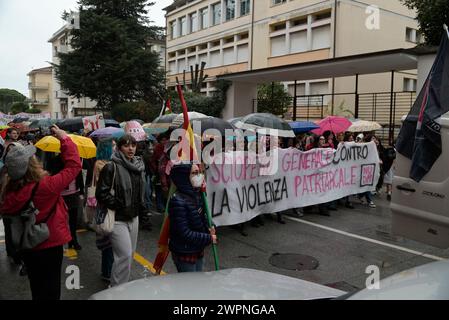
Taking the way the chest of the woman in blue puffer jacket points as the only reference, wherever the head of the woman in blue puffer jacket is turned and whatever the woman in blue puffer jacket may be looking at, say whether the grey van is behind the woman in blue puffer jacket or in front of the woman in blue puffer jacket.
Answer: in front

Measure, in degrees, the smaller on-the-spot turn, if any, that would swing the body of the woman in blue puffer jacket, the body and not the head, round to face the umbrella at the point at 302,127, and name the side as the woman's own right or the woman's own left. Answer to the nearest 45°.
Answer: approximately 90° to the woman's own left

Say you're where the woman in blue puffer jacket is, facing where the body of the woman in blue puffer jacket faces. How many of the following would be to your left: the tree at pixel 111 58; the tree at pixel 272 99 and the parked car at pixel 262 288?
2

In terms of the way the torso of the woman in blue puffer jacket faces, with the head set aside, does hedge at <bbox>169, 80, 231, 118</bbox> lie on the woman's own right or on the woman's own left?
on the woman's own left

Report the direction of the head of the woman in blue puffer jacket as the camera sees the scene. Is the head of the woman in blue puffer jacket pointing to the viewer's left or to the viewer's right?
to the viewer's right

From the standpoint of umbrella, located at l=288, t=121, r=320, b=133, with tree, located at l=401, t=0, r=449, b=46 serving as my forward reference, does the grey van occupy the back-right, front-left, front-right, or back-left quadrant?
back-right
